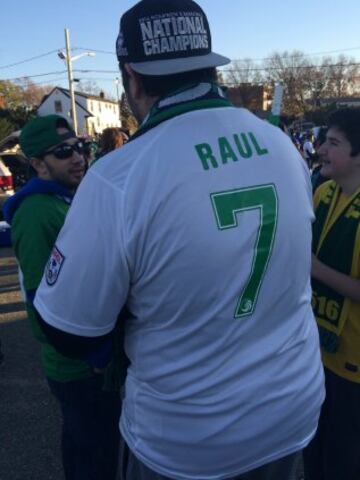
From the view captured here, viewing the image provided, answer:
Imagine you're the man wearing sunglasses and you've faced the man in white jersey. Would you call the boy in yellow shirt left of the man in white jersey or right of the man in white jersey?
left

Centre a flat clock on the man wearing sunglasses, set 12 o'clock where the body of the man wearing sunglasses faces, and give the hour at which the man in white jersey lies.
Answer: The man in white jersey is roughly at 1 o'clock from the man wearing sunglasses.

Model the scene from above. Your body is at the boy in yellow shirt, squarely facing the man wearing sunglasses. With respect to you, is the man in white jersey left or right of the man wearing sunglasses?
left

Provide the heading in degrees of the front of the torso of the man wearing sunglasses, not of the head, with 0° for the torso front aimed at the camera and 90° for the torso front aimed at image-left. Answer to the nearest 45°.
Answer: approximately 315°

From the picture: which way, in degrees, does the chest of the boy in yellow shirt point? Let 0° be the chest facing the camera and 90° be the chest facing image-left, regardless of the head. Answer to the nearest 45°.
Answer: approximately 45°

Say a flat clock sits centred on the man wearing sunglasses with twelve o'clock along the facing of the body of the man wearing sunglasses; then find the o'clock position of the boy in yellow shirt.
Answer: The boy in yellow shirt is roughly at 11 o'clock from the man wearing sunglasses.
